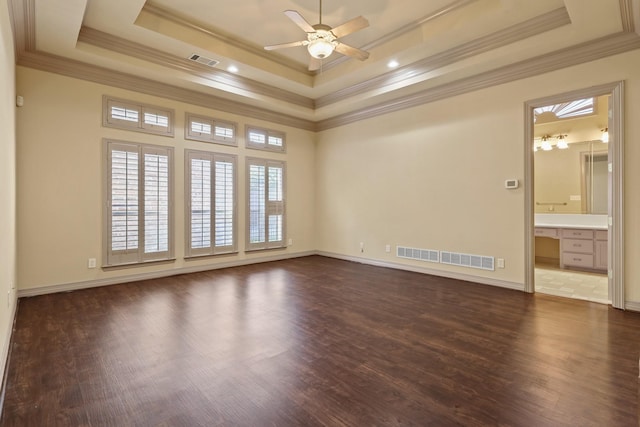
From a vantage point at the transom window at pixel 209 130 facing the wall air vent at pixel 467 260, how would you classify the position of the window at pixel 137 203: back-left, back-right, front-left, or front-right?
back-right

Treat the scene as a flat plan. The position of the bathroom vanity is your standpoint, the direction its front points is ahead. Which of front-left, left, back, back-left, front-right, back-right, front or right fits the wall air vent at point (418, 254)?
front-right

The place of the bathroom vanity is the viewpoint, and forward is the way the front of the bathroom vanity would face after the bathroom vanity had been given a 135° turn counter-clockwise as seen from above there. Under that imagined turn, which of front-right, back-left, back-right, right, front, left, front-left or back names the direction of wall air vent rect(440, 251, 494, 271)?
back

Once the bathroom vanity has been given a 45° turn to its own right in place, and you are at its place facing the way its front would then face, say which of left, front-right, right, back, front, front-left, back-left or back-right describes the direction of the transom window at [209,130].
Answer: front

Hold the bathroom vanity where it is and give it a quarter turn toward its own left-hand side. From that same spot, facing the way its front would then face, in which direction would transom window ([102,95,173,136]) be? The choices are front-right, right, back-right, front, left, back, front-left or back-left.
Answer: back-right

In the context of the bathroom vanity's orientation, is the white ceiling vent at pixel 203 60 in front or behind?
in front

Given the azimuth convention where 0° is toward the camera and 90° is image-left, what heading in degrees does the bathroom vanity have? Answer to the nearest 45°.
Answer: approximately 0°

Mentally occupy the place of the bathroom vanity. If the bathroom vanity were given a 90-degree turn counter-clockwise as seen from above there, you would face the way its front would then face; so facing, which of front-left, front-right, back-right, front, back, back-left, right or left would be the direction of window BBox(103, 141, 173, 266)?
back-right

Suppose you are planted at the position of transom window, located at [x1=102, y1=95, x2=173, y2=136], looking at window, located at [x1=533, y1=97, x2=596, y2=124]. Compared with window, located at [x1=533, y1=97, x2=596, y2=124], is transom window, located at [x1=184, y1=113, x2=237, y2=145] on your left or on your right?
left

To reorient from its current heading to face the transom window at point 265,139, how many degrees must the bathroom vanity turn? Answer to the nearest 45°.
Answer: approximately 45° to its right
